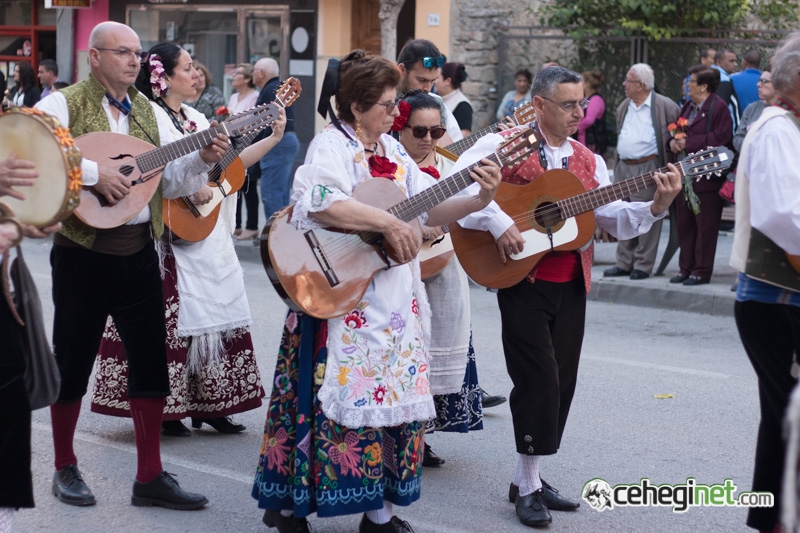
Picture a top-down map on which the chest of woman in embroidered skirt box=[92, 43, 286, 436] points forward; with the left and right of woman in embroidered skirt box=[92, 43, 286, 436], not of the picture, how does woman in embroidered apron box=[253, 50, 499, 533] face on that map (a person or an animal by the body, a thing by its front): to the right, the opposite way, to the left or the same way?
the same way

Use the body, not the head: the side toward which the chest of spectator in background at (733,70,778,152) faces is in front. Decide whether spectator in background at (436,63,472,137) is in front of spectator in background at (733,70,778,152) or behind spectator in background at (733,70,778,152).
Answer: in front

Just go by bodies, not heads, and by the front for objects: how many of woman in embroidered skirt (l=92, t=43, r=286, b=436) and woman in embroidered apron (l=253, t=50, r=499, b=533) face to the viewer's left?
0

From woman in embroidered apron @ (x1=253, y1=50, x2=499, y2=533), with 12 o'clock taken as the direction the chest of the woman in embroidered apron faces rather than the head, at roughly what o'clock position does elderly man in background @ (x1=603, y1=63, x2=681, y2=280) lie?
The elderly man in background is roughly at 8 o'clock from the woman in embroidered apron.

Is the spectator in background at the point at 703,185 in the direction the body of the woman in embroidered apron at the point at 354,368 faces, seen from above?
no

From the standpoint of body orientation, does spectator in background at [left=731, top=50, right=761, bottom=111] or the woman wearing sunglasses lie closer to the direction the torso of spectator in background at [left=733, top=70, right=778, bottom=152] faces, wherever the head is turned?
the woman wearing sunglasses

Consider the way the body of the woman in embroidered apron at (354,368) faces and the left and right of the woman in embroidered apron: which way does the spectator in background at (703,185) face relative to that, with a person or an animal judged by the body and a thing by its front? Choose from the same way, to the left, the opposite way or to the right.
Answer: to the right

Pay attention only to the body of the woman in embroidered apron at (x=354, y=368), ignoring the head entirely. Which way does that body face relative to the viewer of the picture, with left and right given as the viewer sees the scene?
facing the viewer and to the right of the viewer

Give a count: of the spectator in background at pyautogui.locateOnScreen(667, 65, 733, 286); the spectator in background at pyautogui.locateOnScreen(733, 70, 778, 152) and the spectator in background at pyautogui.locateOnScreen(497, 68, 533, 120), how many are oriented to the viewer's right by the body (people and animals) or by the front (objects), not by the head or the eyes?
0

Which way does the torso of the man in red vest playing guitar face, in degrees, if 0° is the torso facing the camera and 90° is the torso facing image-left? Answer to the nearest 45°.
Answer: approximately 315°

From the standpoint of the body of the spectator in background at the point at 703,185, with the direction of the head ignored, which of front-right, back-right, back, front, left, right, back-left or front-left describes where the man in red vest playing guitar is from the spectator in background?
front-left

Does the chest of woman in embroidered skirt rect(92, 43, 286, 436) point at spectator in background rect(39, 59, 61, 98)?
no

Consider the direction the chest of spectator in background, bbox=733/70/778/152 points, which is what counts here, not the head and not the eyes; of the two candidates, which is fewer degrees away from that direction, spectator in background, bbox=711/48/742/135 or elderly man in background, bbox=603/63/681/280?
the elderly man in background

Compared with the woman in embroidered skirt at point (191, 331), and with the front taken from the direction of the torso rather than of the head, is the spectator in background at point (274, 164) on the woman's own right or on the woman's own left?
on the woman's own left

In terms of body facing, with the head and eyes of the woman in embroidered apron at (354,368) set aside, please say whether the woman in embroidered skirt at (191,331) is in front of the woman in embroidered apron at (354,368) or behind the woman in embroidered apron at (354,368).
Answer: behind

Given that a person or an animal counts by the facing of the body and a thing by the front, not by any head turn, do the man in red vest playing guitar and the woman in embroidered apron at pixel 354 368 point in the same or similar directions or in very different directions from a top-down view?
same or similar directions

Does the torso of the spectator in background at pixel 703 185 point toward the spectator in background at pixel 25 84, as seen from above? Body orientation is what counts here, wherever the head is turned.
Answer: no
